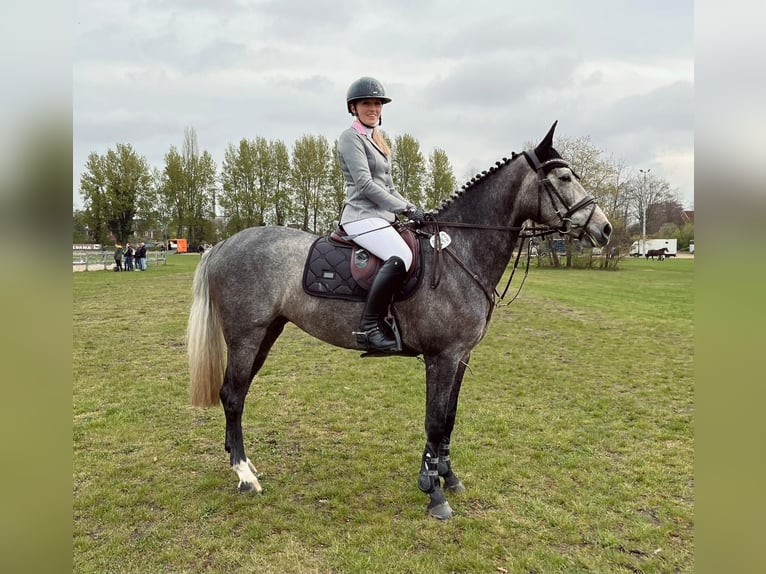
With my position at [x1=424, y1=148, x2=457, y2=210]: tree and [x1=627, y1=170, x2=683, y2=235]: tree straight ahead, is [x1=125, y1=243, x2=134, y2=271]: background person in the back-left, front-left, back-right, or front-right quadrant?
back-right

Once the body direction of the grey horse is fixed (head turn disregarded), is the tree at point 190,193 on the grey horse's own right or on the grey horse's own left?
on the grey horse's own left

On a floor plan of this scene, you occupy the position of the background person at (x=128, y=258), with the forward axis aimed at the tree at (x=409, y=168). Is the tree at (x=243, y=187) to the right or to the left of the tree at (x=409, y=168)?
left

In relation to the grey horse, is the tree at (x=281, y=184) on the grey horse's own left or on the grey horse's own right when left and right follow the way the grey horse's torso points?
on the grey horse's own left

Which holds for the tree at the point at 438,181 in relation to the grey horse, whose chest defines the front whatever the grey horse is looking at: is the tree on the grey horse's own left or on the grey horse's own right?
on the grey horse's own left

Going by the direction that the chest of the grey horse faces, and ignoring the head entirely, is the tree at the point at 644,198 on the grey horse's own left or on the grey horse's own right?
on the grey horse's own left

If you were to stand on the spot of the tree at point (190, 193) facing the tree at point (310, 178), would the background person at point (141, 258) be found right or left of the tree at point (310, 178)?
right

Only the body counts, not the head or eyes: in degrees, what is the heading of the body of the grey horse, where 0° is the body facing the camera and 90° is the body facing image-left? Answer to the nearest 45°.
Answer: approximately 270°
